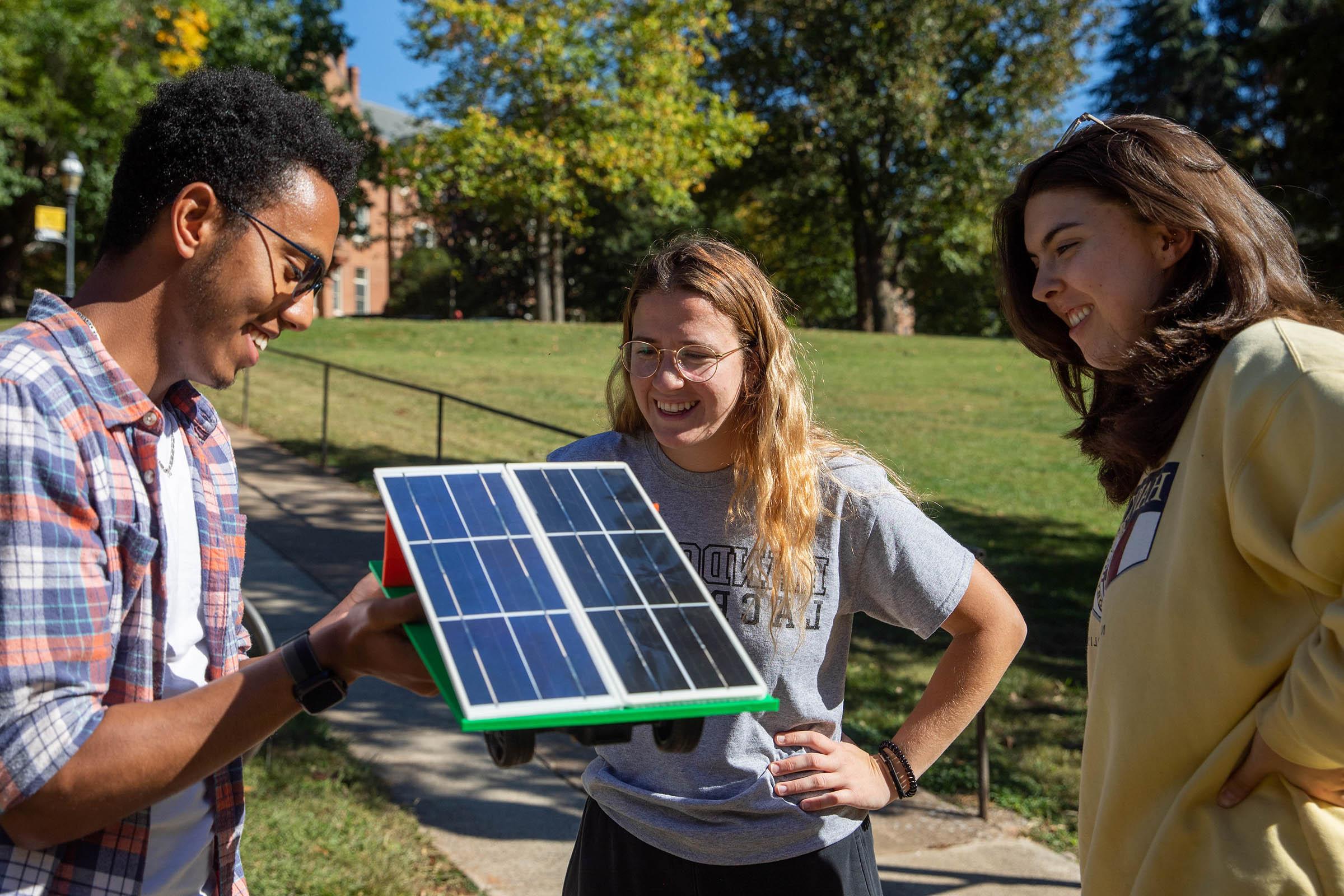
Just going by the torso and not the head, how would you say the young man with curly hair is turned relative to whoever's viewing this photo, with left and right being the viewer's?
facing the viewer and to the right of the viewer

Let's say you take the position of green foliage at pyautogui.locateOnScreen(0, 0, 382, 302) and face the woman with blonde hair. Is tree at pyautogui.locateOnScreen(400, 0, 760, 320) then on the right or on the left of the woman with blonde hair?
left

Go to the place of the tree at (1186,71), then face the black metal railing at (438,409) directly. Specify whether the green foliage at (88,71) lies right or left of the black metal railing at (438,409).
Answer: right

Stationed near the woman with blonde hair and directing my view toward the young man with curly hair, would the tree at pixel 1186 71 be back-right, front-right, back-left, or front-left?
back-right

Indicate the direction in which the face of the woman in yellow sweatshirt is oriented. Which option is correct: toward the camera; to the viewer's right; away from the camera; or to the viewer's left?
to the viewer's left

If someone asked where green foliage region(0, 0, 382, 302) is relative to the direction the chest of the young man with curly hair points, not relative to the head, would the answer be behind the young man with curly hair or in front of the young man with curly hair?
behind

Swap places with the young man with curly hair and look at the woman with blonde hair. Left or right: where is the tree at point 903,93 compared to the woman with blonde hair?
left

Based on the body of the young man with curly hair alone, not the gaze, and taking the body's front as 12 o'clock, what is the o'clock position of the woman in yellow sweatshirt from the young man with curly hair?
The woman in yellow sweatshirt is roughly at 11 o'clock from the young man with curly hair.

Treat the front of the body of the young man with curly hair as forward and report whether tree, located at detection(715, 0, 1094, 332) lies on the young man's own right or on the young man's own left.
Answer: on the young man's own left

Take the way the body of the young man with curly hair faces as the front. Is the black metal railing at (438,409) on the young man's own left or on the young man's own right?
on the young man's own left

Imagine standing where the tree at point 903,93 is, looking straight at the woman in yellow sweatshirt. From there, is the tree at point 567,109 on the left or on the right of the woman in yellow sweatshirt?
right

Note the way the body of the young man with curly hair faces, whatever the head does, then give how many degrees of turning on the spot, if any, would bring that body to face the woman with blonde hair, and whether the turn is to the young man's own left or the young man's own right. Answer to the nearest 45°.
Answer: approximately 45° to the young man's own left

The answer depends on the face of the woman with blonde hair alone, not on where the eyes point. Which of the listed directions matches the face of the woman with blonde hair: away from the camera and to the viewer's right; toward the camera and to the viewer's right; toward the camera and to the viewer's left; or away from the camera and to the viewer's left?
toward the camera and to the viewer's left

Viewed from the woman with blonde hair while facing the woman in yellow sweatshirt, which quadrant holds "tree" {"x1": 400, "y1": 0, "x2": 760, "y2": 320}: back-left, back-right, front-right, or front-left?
back-left
